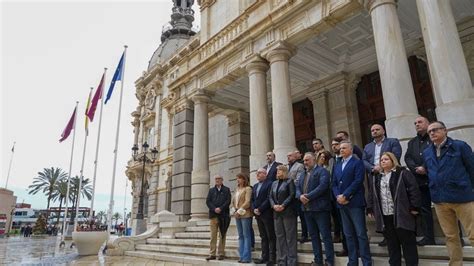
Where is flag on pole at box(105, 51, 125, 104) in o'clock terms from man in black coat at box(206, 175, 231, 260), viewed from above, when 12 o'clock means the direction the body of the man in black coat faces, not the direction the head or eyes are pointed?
The flag on pole is roughly at 5 o'clock from the man in black coat.

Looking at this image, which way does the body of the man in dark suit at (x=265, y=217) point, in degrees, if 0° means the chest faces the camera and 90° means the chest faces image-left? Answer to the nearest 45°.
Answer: approximately 45°

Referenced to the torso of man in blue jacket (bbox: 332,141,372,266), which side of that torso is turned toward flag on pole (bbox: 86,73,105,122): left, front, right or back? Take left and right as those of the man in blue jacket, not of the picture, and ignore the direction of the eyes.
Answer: right

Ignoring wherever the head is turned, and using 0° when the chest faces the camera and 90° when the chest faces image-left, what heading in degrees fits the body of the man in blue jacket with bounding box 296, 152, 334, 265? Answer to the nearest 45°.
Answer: approximately 45°

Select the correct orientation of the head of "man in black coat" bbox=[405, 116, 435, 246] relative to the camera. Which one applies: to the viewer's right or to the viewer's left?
to the viewer's left

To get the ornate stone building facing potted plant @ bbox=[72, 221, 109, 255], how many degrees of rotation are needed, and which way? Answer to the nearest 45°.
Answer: approximately 45° to its right

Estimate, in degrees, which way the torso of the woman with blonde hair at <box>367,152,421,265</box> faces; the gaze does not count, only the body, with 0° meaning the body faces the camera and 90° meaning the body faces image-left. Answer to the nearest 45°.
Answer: approximately 45°
